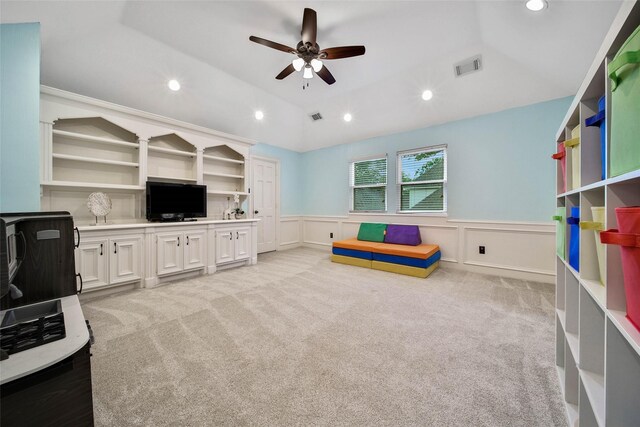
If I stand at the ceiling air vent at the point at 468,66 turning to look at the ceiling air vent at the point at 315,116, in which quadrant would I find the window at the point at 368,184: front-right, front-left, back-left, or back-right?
front-right

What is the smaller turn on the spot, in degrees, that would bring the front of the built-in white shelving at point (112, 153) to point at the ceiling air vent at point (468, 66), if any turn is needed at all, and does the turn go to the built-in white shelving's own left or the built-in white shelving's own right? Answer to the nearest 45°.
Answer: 0° — it already faces it

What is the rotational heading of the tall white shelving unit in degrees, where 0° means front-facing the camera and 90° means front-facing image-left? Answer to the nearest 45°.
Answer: approximately 90°

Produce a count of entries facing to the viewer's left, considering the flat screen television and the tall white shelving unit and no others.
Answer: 1

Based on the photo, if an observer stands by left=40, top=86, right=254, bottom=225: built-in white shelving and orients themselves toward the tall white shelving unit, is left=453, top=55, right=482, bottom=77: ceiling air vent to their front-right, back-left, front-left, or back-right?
front-left

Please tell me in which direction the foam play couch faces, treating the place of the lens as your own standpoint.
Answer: facing the viewer and to the left of the viewer

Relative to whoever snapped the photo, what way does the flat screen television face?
facing the viewer and to the right of the viewer

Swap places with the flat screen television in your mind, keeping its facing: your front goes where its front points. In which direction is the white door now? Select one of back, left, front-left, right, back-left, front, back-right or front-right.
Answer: left

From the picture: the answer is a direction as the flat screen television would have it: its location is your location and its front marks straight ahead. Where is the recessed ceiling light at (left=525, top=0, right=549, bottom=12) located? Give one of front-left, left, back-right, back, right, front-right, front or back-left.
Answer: front

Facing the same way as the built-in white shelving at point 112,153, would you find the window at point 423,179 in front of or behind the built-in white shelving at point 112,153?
in front

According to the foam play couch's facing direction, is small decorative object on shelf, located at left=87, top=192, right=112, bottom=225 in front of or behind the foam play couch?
in front
